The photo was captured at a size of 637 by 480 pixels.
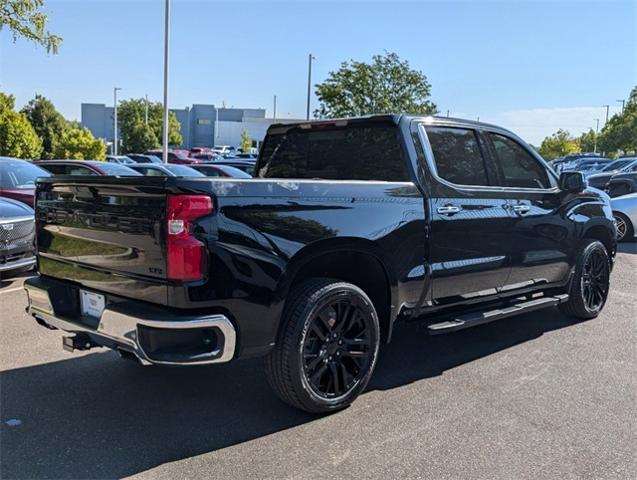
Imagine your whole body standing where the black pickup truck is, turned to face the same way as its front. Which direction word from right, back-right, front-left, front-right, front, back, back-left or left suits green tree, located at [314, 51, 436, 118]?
front-left

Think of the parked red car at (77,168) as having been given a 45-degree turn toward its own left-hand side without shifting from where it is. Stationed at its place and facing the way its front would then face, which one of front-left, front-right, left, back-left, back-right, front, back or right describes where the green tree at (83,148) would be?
left

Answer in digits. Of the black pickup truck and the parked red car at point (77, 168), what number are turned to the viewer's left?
0

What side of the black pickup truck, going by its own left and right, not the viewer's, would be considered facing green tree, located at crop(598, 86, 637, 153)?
front

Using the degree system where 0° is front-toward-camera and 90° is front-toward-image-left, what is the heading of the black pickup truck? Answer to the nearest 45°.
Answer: approximately 225°

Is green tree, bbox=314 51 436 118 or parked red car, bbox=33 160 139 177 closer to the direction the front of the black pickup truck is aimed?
the green tree

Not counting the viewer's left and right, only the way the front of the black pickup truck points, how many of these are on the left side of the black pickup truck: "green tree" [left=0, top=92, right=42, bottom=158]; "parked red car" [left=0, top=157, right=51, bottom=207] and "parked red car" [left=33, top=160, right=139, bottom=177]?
3

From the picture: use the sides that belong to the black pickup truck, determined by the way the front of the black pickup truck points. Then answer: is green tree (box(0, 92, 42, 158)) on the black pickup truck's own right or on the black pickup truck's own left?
on the black pickup truck's own left

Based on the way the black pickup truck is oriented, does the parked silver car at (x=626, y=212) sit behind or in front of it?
in front

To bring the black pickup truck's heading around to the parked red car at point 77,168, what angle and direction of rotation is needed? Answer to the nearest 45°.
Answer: approximately 90° to its left

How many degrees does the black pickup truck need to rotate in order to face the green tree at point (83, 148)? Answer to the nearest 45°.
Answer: approximately 90° to its left
